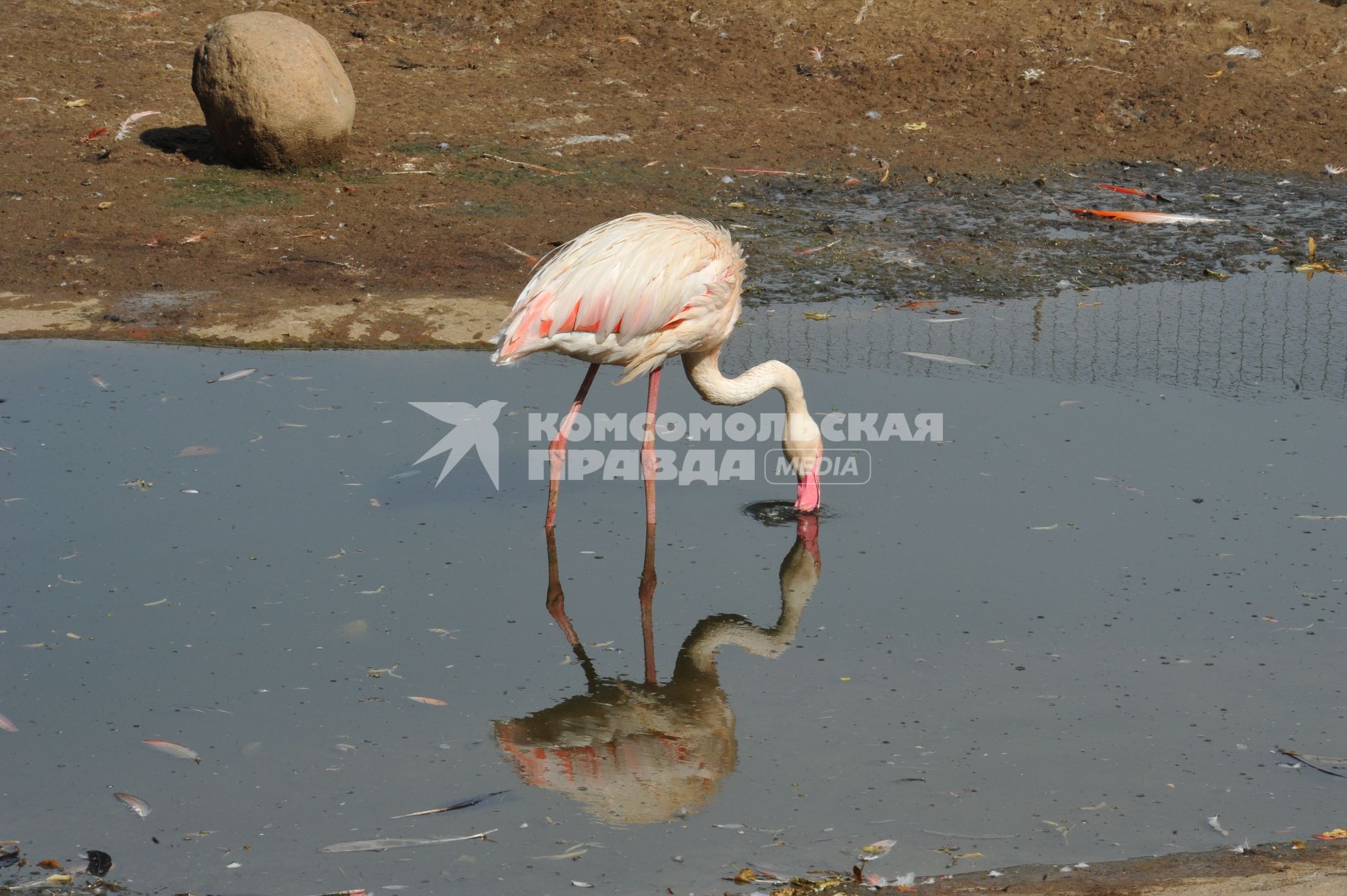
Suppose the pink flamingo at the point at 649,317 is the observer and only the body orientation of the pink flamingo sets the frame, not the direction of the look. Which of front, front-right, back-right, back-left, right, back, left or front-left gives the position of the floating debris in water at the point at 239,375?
back-left

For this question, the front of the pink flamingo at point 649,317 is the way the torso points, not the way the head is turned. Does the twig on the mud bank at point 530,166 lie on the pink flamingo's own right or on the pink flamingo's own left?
on the pink flamingo's own left

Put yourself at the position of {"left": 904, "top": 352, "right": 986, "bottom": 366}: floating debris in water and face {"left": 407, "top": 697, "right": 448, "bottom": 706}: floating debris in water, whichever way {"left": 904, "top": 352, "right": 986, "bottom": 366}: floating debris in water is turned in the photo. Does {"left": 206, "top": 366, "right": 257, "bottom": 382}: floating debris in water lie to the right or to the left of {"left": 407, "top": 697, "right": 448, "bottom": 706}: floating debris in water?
right

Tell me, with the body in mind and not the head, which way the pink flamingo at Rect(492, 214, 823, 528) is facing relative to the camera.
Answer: to the viewer's right

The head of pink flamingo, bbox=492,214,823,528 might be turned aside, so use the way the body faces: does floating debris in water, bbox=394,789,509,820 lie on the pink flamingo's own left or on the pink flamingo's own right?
on the pink flamingo's own right

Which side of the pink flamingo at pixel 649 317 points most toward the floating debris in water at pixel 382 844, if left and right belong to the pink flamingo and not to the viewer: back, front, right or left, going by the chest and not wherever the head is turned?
right

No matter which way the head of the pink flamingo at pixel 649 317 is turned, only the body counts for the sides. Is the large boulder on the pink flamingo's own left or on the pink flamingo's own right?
on the pink flamingo's own left

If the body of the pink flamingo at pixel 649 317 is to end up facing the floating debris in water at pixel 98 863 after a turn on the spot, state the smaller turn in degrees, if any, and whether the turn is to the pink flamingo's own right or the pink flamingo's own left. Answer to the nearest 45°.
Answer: approximately 135° to the pink flamingo's own right

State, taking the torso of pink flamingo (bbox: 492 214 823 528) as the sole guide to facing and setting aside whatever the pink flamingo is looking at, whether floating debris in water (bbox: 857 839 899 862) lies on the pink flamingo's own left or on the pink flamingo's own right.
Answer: on the pink flamingo's own right
